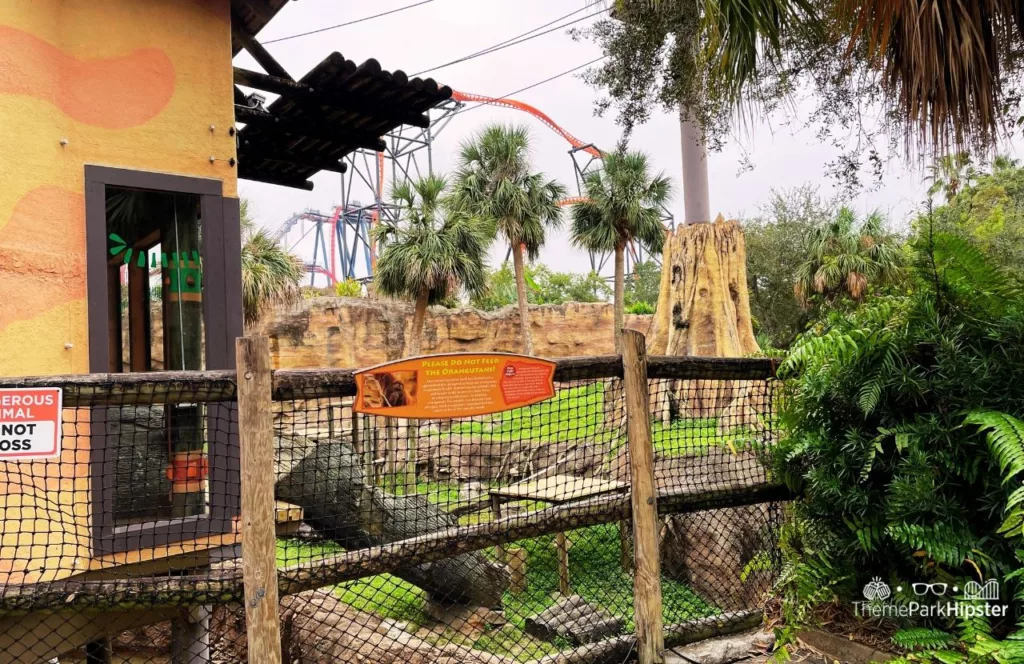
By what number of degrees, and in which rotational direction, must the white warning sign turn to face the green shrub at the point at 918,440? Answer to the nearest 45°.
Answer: approximately 90° to its left

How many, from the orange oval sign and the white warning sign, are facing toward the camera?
2

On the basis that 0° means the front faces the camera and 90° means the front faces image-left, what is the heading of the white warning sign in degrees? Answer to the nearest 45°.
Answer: approximately 0°

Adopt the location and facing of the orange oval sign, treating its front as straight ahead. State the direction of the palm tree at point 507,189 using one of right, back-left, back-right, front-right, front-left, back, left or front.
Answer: back

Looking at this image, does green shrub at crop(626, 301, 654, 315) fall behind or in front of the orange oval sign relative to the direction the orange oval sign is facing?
behind

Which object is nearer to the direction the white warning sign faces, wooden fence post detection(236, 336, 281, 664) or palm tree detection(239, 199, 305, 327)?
the wooden fence post

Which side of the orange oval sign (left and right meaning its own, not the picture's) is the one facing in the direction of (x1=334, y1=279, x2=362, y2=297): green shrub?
back

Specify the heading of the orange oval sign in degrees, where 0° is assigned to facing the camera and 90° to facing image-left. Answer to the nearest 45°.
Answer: approximately 0°

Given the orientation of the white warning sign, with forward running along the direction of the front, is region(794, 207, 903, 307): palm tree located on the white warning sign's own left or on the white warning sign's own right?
on the white warning sign's own left

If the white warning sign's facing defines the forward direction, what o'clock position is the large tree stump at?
The large tree stump is roughly at 8 o'clock from the white warning sign.
